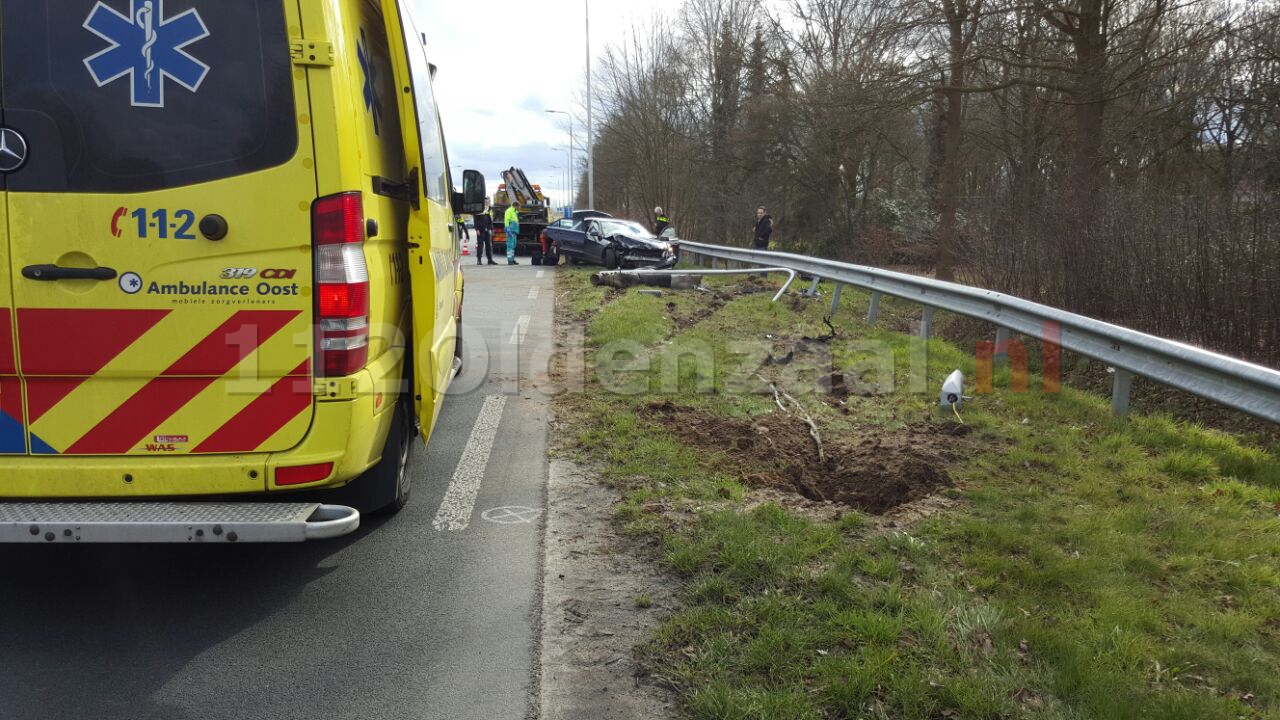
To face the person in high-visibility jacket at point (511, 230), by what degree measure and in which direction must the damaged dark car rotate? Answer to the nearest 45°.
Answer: approximately 180°

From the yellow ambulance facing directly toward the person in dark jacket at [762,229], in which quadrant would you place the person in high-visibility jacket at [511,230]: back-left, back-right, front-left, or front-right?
front-left

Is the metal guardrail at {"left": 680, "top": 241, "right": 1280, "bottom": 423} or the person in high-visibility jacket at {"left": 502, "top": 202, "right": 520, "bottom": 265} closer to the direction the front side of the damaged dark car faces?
the metal guardrail

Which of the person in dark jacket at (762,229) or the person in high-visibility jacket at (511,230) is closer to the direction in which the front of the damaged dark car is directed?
the person in dark jacket

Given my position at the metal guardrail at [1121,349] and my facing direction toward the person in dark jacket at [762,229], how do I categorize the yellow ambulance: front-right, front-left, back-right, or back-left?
back-left

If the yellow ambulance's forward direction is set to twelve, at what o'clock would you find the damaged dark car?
The damaged dark car is roughly at 1 o'clock from the yellow ambulance.

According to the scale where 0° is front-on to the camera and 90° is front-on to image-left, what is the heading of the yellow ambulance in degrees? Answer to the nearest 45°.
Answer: approximately 180°

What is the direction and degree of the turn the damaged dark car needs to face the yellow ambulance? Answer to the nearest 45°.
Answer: approximately 45° to its right

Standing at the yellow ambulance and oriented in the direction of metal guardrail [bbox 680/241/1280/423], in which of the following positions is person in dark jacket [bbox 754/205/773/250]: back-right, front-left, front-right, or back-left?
front-left

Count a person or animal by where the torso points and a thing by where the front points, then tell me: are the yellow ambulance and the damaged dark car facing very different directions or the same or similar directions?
very different directions

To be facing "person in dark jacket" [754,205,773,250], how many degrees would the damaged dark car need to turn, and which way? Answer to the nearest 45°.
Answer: approximately 45° to its left

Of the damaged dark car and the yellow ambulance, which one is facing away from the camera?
the yellow ambulance

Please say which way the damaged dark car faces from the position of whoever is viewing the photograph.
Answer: facing the viewer and to the right of the viewer

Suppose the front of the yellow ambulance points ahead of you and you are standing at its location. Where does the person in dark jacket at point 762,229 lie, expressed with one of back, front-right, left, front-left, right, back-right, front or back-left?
front-right

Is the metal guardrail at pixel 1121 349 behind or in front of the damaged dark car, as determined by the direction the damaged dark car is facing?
in front

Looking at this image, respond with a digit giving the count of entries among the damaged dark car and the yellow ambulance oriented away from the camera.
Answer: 1

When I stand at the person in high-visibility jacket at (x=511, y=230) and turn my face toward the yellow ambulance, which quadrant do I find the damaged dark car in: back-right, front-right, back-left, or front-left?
front-left
